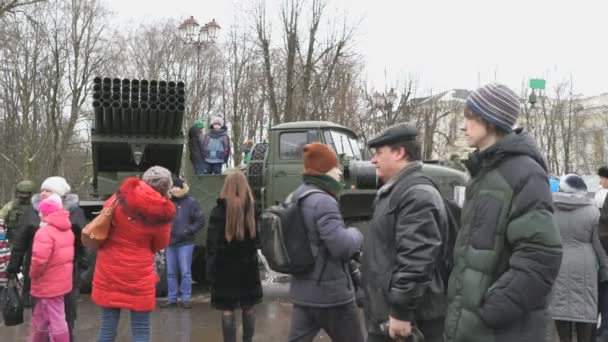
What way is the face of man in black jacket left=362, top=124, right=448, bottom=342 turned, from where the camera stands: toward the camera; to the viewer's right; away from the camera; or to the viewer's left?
to the viewer's left

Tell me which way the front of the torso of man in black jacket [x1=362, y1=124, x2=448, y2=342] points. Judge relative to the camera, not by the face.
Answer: to the viewer's left

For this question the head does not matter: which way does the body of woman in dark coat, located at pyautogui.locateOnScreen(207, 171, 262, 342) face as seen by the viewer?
away from the camera

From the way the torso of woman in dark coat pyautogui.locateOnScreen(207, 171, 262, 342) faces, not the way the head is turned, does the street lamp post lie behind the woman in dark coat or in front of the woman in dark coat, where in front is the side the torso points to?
in front

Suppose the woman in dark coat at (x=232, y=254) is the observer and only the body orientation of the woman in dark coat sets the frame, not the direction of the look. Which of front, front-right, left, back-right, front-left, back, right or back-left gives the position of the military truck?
front

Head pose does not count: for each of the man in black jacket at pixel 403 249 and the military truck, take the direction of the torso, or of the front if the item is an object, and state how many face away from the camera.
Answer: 0

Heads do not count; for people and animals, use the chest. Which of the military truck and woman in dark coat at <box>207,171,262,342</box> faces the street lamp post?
the woman in dark coat

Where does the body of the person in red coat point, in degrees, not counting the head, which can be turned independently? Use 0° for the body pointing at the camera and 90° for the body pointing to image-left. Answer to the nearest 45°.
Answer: approximately 225°

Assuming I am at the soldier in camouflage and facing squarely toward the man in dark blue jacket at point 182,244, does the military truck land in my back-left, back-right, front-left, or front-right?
front-left

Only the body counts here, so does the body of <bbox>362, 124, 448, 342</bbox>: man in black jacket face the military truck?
no

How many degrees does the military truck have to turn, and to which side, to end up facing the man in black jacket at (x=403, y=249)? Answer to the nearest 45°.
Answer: approximately 45° to its right

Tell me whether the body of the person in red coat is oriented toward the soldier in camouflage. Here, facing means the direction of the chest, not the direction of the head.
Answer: no

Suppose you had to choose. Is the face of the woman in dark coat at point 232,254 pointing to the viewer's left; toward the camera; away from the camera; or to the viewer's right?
away from the camera

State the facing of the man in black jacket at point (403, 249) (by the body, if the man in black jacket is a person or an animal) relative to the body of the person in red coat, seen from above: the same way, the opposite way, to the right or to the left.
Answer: to the left

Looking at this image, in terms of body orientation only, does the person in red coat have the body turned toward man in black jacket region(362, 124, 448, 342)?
no

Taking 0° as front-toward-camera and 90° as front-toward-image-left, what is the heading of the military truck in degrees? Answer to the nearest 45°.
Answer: approximately 315°

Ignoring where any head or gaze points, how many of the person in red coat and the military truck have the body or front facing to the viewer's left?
0

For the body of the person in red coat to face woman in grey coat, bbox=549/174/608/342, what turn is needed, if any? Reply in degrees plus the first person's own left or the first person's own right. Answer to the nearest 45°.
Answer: approximately 45° to the first person's own right
